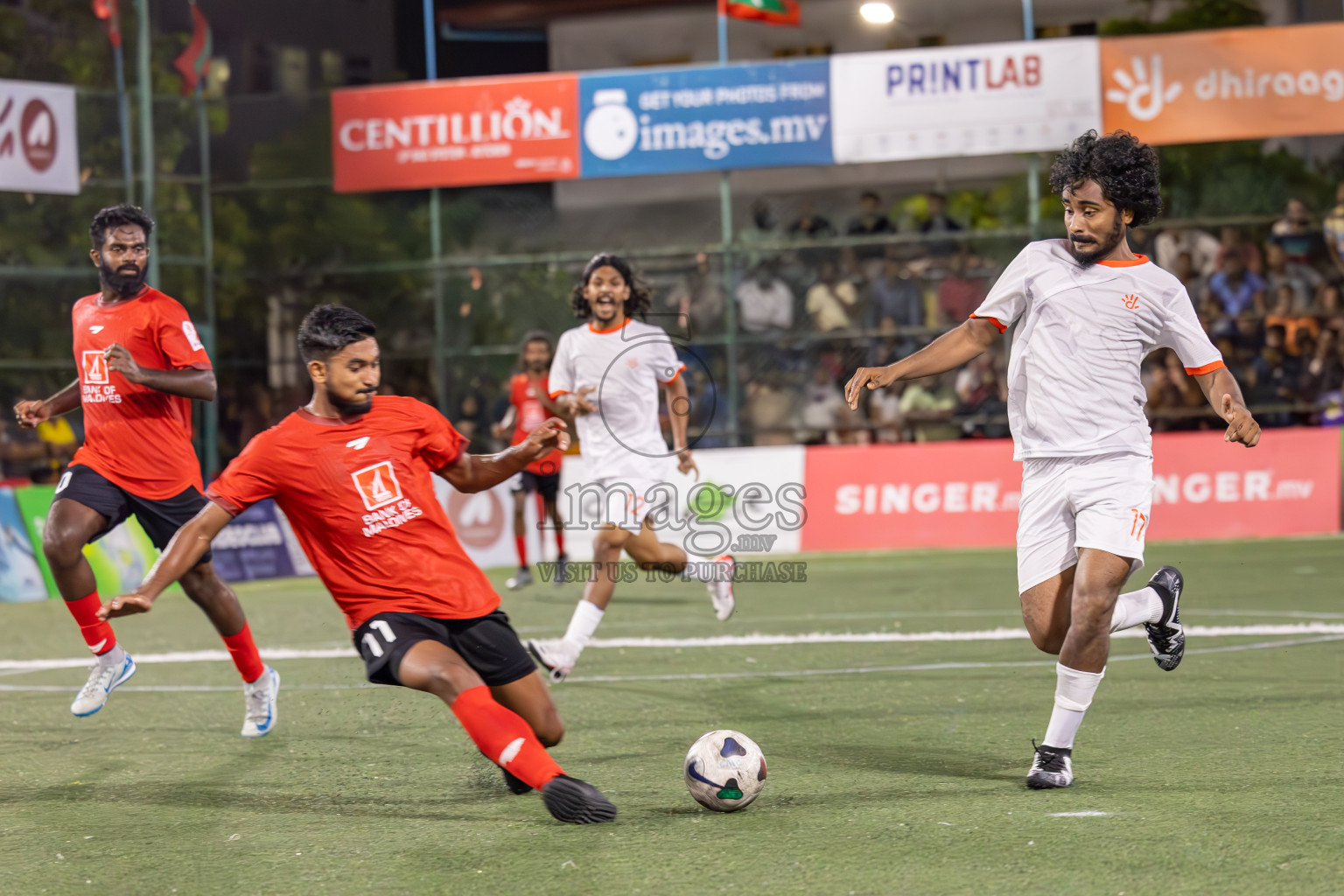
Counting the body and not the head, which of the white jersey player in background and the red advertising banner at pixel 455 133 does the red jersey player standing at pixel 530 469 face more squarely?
the white jersey player in background

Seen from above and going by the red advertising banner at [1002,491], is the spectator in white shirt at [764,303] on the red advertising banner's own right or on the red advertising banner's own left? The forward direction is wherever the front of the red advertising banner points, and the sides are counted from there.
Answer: on the red advertising banner's own right

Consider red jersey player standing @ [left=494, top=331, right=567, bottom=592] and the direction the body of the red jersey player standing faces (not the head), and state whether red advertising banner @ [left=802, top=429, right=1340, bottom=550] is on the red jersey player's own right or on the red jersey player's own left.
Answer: on the red jersey player's own left

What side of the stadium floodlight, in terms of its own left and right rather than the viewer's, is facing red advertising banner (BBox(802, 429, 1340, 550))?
front

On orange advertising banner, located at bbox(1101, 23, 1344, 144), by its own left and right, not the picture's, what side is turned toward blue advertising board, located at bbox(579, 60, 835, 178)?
right

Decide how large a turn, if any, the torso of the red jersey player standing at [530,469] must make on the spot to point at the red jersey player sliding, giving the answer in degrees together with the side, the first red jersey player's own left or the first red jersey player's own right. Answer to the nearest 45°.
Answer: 0° — they already face them
